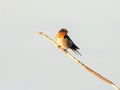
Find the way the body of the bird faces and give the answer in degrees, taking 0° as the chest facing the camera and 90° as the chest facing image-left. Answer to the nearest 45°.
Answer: approximately 45°
